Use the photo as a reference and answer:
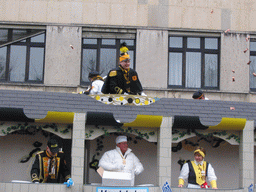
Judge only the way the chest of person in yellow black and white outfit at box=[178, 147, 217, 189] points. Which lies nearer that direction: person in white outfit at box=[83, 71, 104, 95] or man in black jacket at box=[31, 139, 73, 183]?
the man in black jacket

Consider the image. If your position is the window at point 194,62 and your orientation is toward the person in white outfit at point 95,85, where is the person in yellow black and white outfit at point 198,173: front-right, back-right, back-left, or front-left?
front-left

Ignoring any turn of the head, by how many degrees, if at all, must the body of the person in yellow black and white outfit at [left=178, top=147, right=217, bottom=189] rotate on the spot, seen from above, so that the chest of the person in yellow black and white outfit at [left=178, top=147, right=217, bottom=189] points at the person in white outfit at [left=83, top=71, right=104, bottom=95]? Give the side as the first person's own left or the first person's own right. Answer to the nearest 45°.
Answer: approximately 135° to the first person's own right

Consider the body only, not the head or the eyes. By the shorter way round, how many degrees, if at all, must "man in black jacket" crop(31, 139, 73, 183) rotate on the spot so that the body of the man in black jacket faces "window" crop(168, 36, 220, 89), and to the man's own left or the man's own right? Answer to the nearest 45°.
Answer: approximately 135° to the man's own left

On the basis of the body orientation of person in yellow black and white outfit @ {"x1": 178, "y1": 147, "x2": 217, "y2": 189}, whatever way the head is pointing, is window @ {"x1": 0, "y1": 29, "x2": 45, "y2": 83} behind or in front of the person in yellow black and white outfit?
behind

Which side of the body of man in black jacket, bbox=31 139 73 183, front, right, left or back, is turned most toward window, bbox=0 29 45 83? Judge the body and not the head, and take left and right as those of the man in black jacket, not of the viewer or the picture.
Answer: back

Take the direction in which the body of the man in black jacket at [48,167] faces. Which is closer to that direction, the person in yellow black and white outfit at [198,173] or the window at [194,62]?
the person in yellow black and white outfit

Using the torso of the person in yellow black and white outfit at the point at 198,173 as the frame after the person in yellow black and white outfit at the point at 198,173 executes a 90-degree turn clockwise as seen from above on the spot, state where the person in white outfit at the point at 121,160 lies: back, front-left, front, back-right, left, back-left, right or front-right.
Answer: front

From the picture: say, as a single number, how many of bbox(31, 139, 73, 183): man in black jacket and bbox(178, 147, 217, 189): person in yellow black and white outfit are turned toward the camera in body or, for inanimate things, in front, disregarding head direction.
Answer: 2

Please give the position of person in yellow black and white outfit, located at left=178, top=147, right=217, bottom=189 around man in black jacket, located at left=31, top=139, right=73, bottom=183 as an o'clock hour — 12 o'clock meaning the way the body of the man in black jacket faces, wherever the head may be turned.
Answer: The person in yellow black and white outfit is roughly at 9 o'clock from the man in black jacket.

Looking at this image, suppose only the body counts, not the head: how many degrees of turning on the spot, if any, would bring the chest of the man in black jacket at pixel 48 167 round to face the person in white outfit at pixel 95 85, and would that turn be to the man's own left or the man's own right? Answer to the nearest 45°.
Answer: approximately 135° to the man's own left

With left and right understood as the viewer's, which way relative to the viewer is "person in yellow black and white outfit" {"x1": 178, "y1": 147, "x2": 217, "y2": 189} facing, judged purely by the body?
facing the viewer

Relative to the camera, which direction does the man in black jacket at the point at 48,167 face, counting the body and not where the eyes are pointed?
toward the camera
